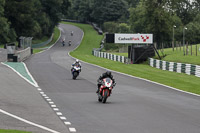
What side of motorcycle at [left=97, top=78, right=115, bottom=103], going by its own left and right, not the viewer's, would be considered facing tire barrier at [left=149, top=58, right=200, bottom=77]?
back

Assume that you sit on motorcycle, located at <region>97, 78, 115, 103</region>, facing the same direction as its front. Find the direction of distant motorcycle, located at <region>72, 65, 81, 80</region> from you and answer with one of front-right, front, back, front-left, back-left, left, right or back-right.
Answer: back

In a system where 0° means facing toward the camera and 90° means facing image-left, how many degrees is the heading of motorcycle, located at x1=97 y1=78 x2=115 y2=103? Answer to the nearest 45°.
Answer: approximately 0°
